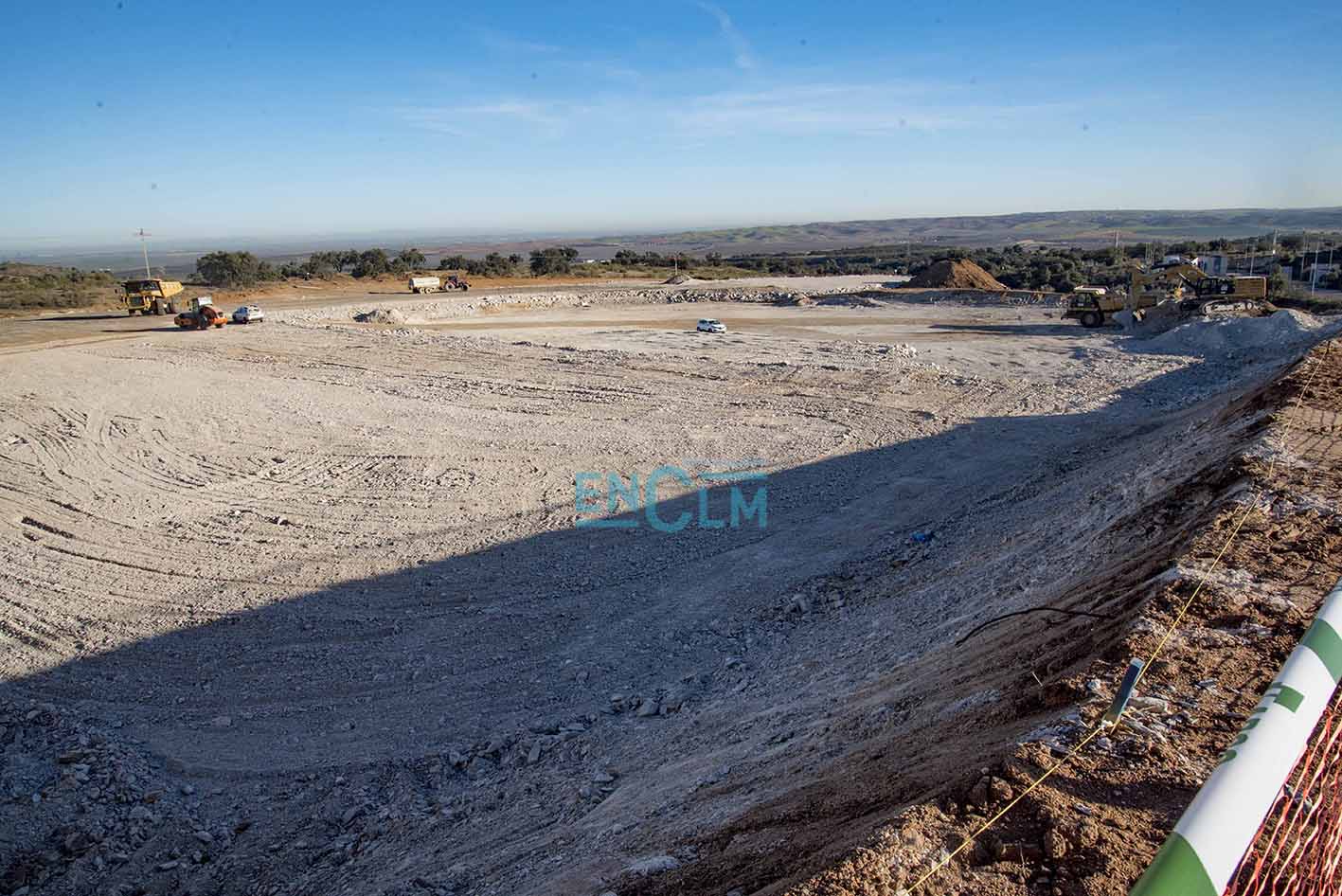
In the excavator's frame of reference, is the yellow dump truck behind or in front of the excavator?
in front

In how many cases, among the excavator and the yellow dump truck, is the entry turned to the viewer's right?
0

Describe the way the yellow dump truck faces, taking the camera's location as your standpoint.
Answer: facing the viewer and to the left of the viewer

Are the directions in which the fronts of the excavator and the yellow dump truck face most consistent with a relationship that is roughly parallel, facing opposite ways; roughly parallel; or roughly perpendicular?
roughly perpendicular

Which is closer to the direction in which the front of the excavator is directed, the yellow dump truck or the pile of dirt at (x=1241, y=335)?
the yellow dump truck

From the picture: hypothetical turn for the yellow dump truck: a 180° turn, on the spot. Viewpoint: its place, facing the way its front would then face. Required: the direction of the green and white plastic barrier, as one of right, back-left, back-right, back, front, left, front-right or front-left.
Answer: back-right

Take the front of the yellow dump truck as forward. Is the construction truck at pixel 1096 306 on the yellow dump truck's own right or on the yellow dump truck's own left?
on the yellow dump truck's own left

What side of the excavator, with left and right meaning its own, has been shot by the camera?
left

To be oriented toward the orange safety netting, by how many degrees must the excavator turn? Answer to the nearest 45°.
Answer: approximately 90° to its left

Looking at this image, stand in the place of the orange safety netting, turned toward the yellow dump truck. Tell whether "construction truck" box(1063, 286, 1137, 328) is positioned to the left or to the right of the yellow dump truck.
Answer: right

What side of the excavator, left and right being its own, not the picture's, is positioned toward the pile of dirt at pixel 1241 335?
left

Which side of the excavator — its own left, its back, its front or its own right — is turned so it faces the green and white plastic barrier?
left

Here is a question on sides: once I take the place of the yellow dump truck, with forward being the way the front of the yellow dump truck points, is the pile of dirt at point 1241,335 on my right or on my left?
on my left
